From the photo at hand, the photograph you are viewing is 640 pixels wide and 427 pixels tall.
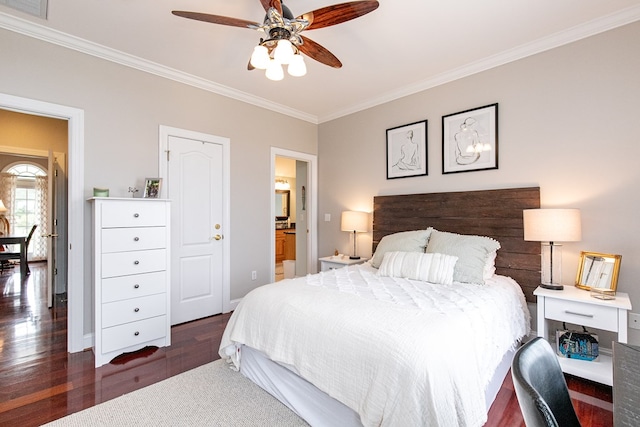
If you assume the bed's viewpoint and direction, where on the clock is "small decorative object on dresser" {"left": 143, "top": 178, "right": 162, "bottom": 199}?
The small decorative object on dresser is roughly at 2 o'clock from the bed.

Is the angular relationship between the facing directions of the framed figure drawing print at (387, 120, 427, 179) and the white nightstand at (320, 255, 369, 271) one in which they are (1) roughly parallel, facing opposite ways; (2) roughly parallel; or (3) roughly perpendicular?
roughly parallel

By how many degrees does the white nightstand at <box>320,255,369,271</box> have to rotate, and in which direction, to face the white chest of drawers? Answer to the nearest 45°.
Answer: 0° — it already faces it

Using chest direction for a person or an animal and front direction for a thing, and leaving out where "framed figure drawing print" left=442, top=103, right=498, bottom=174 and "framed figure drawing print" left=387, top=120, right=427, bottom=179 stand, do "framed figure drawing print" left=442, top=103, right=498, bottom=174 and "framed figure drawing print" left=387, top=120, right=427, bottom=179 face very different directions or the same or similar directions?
same or similar directions

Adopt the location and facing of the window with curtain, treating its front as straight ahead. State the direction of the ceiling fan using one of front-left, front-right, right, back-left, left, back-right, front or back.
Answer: front

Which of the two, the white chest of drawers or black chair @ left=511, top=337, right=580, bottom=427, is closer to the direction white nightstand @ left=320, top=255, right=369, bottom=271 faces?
the white chest of drawers

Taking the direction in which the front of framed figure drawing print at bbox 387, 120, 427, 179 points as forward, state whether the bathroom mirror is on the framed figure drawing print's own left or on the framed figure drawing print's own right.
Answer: on the framed figure drawing print's own right

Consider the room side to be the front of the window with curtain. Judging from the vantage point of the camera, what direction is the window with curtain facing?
facing the viewer

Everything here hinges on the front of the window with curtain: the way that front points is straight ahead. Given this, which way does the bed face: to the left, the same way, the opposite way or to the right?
to the right

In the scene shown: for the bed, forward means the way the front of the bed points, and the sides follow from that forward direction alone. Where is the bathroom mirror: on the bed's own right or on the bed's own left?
on the bed's own right

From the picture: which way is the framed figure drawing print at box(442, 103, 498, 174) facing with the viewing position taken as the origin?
facing the viewer and to the left of the viewer

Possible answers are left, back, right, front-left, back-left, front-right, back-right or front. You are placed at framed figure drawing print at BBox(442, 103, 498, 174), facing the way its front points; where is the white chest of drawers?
front

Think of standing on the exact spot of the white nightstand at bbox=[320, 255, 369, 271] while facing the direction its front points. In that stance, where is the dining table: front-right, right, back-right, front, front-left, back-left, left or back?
front-right

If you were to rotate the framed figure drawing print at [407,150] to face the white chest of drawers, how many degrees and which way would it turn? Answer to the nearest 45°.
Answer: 0° — it already faces it

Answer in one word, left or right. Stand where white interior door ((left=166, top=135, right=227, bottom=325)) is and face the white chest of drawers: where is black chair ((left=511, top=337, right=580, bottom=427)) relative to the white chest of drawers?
left

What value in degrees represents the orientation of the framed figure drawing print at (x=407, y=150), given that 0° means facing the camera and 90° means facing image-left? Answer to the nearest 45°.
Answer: approximately 45°
